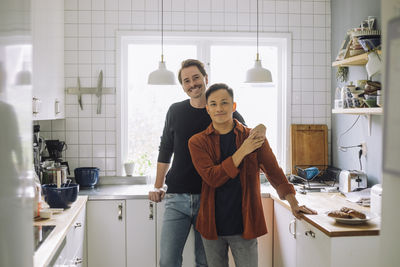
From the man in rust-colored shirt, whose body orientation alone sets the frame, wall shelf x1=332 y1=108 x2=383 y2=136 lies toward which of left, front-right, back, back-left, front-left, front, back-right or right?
back-left

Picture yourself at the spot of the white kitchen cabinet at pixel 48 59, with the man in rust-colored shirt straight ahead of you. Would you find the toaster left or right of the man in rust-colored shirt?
left

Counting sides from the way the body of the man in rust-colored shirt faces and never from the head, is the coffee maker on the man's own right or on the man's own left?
on the man's own right

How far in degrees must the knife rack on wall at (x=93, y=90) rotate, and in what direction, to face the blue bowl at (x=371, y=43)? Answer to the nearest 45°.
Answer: approximately 45° to its left

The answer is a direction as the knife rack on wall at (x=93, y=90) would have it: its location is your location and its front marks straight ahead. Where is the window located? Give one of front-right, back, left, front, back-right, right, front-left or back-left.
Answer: left

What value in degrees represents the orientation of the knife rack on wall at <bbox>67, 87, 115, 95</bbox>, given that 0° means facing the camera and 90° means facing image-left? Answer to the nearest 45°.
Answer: approximately 0°

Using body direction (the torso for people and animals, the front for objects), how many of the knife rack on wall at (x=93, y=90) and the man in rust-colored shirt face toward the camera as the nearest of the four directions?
2

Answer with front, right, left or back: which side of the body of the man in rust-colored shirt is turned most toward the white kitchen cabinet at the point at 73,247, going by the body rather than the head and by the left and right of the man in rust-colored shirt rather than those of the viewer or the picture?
right

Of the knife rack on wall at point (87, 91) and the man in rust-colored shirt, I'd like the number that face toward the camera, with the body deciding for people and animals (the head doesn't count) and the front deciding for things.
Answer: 2

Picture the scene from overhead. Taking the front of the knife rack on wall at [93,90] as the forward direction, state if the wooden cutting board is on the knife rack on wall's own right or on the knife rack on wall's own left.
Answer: on the knife rack on wall's own left
